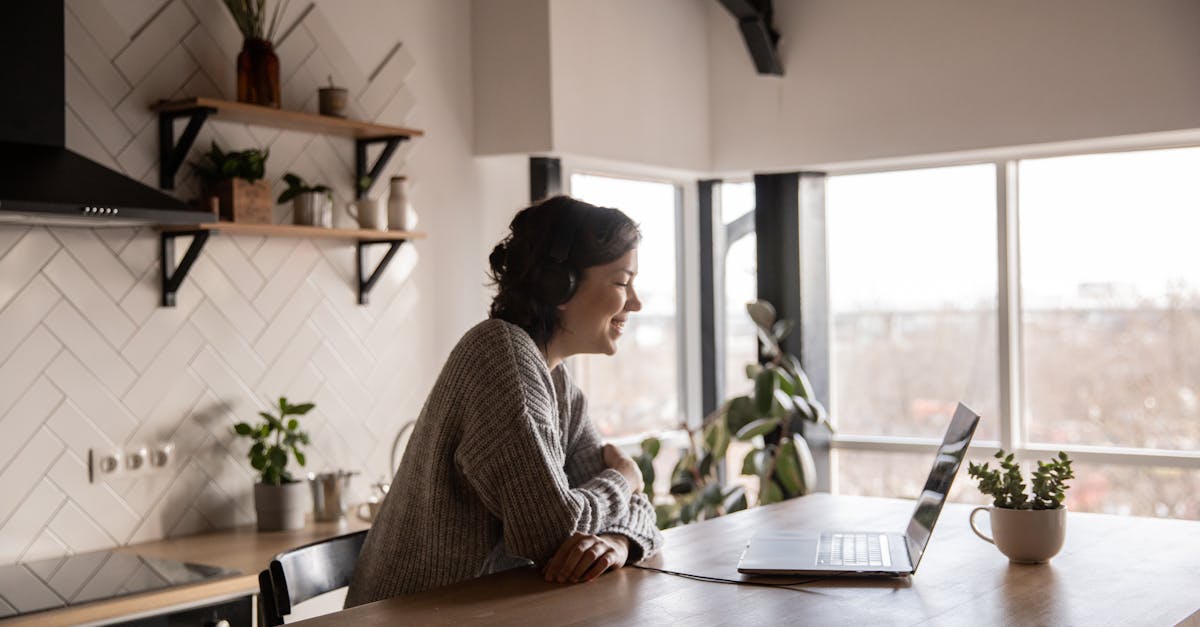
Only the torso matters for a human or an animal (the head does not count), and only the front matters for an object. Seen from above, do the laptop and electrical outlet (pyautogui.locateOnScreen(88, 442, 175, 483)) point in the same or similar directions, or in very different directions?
very different directions

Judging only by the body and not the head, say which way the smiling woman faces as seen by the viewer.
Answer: to the viewer's right

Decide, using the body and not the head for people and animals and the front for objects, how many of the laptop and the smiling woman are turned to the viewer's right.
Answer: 1

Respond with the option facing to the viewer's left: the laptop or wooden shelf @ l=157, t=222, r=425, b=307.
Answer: the laptop

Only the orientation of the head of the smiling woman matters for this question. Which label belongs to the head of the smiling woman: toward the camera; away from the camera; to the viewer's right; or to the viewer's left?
to the viewer's right

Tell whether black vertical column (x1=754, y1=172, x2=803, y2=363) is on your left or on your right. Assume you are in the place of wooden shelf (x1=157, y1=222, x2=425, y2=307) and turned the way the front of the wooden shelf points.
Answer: on your left

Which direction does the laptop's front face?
to the viewer's left

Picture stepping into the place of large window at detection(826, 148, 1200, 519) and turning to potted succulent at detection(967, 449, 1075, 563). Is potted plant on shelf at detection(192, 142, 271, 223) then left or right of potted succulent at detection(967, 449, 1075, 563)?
right
